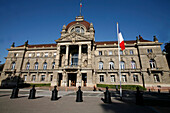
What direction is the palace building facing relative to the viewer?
toward the camera
